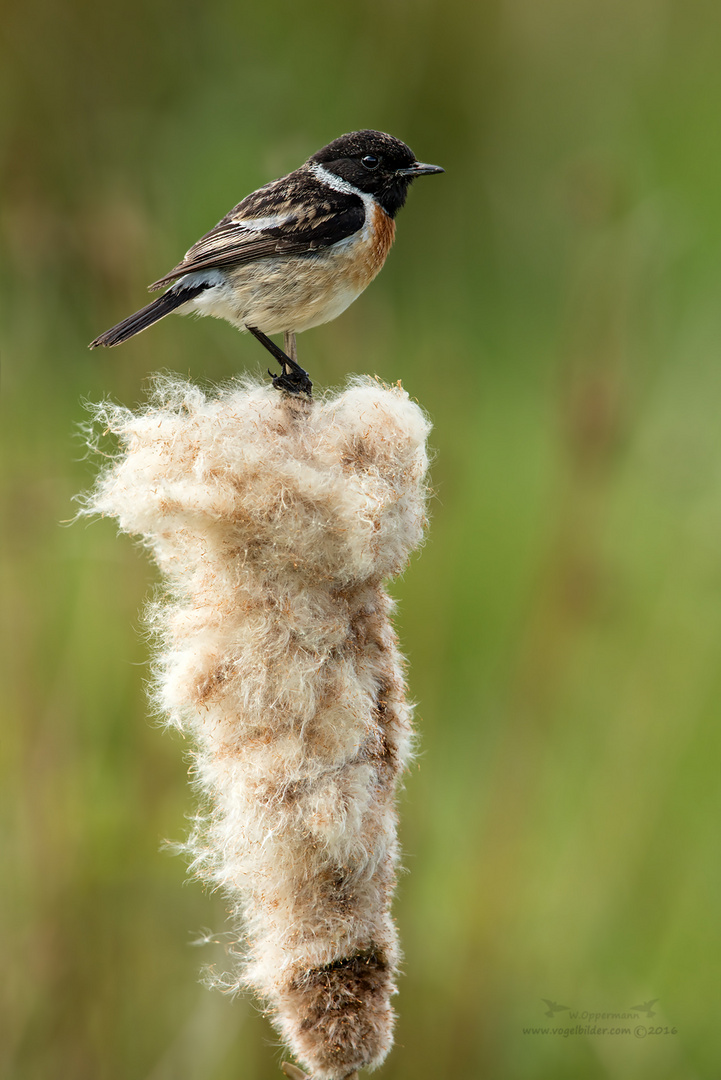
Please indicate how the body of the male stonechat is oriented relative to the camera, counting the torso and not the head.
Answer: to the viewer's right
